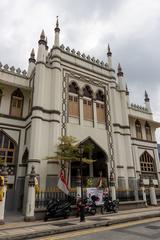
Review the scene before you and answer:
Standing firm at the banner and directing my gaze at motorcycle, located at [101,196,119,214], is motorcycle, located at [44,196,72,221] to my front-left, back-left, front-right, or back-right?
back-right

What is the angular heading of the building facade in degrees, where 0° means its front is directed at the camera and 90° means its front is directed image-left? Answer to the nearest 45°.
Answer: approximately 315°

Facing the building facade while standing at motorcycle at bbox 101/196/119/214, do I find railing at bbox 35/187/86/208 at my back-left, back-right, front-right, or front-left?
front-left
